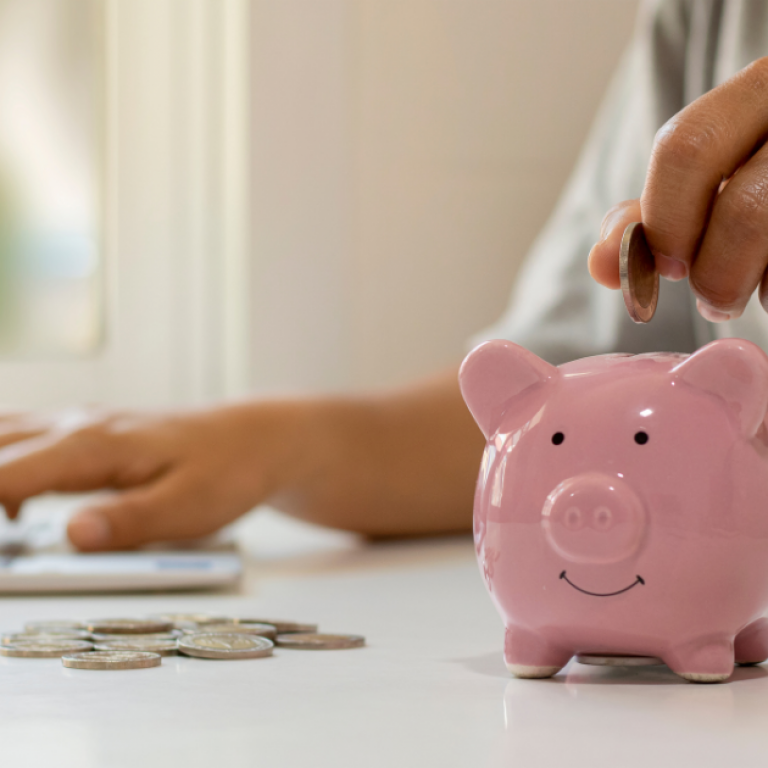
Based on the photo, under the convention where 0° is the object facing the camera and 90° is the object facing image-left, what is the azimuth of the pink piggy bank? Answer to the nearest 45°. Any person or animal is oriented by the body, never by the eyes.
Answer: approximately 0°
